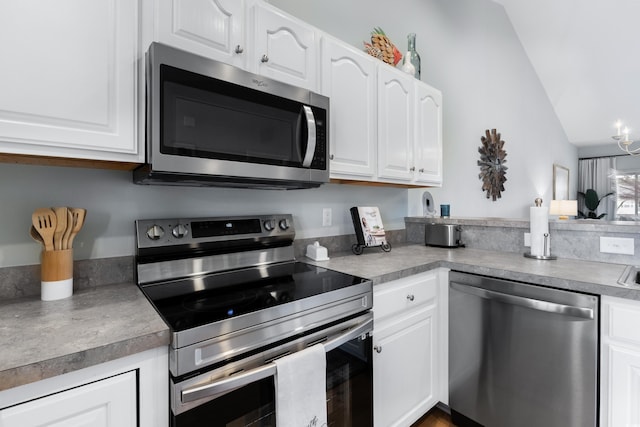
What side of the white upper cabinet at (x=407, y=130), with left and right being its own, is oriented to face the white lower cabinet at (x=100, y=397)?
right

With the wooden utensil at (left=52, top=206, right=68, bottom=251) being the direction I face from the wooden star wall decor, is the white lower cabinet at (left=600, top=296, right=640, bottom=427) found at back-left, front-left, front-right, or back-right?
front-left

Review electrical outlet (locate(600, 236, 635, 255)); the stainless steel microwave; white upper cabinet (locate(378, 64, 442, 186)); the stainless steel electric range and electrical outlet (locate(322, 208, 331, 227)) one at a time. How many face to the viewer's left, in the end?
0

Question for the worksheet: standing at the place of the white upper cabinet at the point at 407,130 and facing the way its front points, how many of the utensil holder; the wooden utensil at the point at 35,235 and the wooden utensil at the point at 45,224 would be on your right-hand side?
3

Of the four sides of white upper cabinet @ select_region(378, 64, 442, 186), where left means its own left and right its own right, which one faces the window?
left

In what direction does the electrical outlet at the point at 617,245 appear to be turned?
toward the camera

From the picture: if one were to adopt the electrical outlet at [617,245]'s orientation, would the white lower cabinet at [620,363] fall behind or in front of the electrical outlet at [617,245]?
in front

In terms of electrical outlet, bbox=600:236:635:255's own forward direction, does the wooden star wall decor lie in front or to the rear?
to the rear

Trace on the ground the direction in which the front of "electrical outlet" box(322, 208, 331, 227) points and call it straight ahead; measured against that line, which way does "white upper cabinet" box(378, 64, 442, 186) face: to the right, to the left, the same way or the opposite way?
the same way

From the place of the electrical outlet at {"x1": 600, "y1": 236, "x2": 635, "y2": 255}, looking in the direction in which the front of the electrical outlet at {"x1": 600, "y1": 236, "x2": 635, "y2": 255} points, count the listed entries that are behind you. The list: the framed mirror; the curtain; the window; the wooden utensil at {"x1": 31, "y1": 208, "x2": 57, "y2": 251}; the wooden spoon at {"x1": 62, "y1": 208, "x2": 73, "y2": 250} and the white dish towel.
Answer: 3

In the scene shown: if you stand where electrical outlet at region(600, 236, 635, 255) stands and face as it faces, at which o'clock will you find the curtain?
The curtain is roughly at 6 o'clock from the electrical outlet.

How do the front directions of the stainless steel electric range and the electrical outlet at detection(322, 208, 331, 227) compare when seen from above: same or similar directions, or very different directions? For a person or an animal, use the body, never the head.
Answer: same or similar directions

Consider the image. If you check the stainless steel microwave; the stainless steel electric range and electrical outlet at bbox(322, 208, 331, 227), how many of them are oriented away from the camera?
0

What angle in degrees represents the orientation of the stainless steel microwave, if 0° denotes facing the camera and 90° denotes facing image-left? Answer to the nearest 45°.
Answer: approximately 315°

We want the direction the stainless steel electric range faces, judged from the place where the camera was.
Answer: facing the viewer and to the right of the viewer
